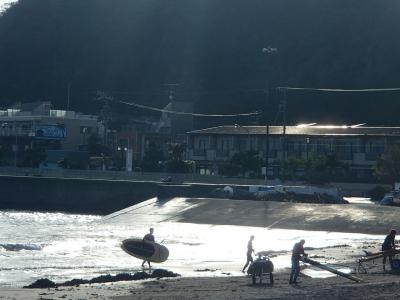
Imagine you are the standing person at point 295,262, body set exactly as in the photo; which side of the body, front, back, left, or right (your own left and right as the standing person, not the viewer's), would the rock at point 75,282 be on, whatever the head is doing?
back

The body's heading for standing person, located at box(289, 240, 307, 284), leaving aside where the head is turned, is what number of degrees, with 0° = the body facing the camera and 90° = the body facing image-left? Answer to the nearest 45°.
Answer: approximately 270°

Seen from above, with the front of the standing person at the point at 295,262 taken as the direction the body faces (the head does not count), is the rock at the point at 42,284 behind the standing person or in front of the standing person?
behind

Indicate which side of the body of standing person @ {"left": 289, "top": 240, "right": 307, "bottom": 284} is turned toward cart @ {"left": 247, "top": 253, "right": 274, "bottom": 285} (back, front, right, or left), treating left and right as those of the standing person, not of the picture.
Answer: back

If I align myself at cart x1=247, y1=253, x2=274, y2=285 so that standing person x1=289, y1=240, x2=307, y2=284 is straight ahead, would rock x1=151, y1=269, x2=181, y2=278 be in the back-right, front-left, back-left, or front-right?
back-left
